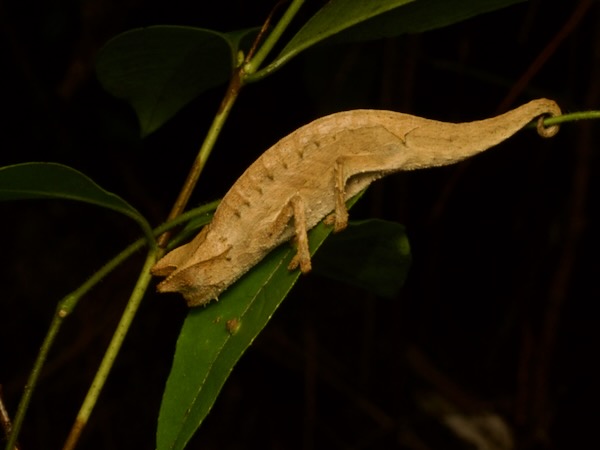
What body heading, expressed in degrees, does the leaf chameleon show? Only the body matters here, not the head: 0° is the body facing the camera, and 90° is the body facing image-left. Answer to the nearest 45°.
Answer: approximately 90°

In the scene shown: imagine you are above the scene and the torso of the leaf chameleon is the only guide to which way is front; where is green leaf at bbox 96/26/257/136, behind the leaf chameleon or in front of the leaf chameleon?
in front
